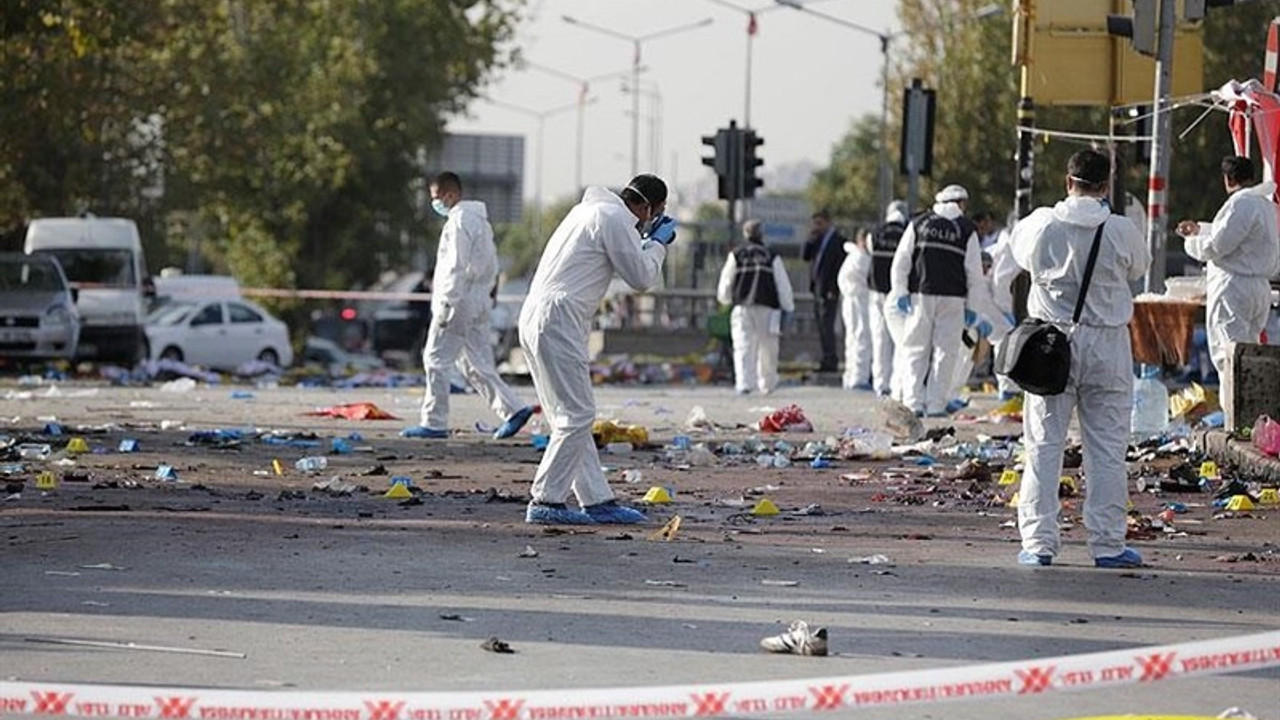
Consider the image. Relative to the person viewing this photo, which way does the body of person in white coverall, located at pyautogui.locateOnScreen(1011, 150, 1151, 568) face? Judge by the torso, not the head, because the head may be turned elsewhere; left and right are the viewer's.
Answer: facing away from the viewer

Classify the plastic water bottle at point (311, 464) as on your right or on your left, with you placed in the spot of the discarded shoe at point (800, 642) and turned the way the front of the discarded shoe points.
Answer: on your right

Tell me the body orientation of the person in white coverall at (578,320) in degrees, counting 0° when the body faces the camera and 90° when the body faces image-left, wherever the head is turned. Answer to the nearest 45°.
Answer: approximately 270°

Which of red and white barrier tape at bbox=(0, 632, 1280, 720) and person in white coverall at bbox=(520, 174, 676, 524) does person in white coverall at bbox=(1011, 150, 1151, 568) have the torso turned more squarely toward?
the person in white coverall

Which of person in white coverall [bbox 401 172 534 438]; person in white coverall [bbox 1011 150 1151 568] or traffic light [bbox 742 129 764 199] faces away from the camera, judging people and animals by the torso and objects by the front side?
person in white coverall [bbox 1011 150 1151 568]

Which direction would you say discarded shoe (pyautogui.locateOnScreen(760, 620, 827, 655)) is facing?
to the viewer's left

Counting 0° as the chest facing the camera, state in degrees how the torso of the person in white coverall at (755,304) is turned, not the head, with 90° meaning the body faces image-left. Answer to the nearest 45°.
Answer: approximately 180°

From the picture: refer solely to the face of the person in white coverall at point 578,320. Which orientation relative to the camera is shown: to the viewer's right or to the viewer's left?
to the viewer's right

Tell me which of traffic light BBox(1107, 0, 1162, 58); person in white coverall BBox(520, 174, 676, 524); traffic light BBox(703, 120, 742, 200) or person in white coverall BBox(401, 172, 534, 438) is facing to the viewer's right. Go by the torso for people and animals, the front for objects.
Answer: person in white coverall BBox(520, 174, 676, 524)
